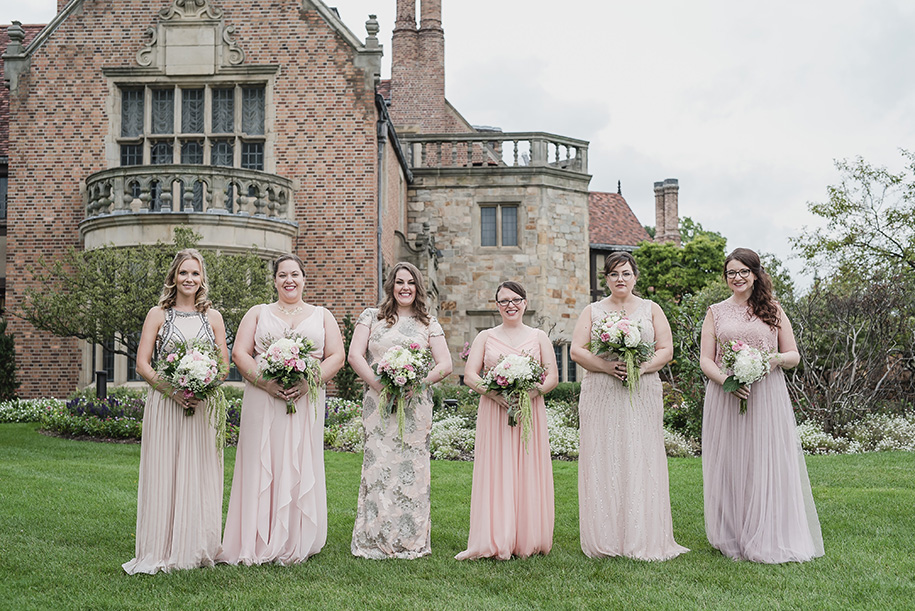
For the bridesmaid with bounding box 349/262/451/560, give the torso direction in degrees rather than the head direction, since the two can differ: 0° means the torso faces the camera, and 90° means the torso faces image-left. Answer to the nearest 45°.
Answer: approximately 0°

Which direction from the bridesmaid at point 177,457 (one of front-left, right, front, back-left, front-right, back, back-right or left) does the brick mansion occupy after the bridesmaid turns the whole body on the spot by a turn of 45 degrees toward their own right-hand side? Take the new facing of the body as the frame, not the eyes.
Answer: back-right

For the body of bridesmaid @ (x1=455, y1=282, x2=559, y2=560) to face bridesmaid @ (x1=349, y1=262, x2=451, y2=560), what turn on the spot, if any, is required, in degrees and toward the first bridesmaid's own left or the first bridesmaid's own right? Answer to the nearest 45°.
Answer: approximately 90° to the first bridesmaid's own right

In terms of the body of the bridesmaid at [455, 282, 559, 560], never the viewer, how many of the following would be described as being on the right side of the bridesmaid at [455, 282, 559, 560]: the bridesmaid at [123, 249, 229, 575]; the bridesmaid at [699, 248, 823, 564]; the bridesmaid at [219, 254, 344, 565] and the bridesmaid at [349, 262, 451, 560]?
3

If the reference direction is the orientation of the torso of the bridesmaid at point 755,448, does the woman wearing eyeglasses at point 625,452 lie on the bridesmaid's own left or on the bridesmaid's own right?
on the bridesmaid's own right

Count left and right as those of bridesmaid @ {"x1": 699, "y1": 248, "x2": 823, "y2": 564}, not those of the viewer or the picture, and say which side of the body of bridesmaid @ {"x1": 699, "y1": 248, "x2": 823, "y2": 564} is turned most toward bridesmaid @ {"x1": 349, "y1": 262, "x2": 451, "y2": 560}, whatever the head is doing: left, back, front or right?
right

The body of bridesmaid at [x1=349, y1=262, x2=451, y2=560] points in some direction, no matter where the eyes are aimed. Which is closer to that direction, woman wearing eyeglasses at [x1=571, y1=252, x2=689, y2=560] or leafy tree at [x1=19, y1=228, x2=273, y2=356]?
the woman wearing eyeglasses
